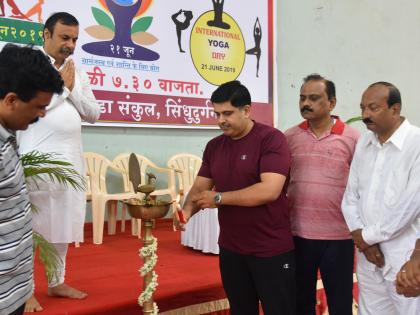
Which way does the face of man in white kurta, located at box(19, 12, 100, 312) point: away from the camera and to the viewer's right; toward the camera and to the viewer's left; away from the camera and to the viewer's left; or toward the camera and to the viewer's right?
toward the camera and to the viewer's right

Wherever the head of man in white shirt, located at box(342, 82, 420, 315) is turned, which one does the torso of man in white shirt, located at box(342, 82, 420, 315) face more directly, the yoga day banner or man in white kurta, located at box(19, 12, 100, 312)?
the man in white kurta

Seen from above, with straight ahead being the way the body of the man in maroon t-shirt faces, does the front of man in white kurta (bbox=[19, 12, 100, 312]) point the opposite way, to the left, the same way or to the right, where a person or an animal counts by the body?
to the left

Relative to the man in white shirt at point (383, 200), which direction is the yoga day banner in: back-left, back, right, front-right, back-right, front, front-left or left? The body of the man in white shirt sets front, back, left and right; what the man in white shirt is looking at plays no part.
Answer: right

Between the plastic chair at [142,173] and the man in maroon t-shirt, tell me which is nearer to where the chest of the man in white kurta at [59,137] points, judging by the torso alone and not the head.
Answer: the man in maroon t-shirt

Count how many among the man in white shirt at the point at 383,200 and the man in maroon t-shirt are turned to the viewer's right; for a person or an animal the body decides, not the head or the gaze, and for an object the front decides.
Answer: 0

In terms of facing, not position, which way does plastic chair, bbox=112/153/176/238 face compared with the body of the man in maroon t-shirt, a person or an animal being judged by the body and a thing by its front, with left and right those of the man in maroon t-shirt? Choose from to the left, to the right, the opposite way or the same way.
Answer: to the left

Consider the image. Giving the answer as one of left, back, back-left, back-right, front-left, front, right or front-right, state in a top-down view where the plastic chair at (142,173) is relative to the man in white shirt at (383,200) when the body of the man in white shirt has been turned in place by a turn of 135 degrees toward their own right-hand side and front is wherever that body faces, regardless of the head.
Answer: front-left

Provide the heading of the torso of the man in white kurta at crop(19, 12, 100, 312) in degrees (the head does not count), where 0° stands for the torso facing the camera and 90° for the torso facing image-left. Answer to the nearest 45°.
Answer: approximately 315°

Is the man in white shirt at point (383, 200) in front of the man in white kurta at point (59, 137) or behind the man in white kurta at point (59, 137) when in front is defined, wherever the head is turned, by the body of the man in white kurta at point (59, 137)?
in front

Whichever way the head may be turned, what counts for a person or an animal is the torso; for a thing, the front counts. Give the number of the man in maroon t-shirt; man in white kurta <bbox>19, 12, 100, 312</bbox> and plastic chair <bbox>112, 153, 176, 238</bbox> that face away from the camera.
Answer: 0

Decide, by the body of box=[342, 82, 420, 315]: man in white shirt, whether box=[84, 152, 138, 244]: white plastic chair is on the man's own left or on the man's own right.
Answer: on the man's own right

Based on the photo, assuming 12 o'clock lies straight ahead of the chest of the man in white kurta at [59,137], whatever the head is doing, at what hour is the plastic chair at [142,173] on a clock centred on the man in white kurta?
The plastic chair is roughly at 8 o'clock from the man in white kurta.

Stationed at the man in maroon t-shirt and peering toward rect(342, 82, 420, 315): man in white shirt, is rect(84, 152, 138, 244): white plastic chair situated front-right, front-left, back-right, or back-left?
back-left

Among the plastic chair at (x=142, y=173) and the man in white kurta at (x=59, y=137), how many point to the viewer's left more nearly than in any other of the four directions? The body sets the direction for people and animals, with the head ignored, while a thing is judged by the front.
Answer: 0

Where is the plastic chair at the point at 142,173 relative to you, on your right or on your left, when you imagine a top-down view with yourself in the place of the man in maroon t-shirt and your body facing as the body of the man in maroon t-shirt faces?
on your right

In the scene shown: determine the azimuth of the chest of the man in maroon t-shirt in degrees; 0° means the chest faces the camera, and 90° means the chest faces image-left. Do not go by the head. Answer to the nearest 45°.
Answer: approximately 45°
